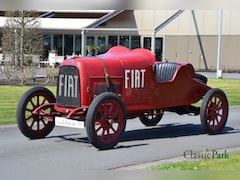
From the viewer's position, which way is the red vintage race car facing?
facing the viewer and to the left of the viewer

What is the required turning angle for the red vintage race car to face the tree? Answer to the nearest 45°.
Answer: approximately 135° to its right
